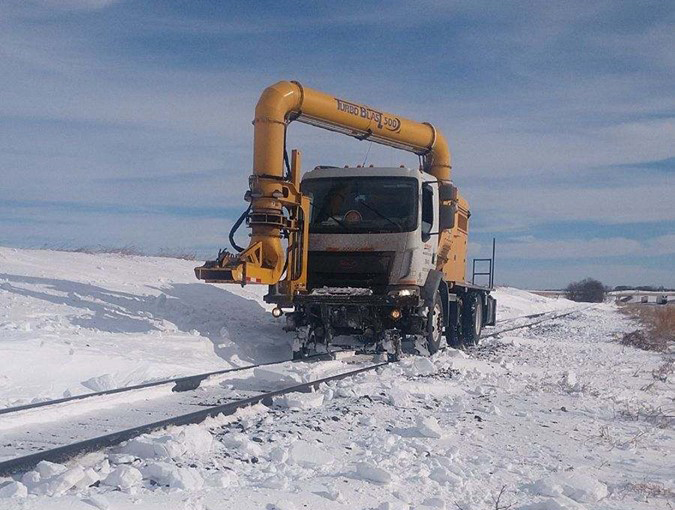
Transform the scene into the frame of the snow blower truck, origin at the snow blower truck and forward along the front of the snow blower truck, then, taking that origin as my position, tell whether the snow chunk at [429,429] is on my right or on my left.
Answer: on my left

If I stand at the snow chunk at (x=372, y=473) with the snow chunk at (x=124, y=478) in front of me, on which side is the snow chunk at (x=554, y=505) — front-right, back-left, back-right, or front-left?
back-left

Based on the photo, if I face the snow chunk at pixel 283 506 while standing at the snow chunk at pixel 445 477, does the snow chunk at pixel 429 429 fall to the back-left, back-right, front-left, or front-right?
back-right

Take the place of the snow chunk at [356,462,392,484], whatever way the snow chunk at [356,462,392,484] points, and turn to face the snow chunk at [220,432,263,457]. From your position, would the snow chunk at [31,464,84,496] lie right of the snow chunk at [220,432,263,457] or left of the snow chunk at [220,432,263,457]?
left

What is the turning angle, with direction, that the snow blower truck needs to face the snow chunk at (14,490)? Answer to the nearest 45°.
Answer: approximately 45° to its left

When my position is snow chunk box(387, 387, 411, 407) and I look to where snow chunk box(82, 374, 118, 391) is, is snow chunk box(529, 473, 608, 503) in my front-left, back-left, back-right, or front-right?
back-left

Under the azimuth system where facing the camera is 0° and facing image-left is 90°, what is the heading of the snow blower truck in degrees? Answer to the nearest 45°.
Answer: approximately 45°

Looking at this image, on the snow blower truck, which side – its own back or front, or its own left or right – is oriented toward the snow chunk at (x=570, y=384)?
left

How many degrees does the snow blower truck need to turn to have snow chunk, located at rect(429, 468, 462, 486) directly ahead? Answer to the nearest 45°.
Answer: approximately 45° to its left
